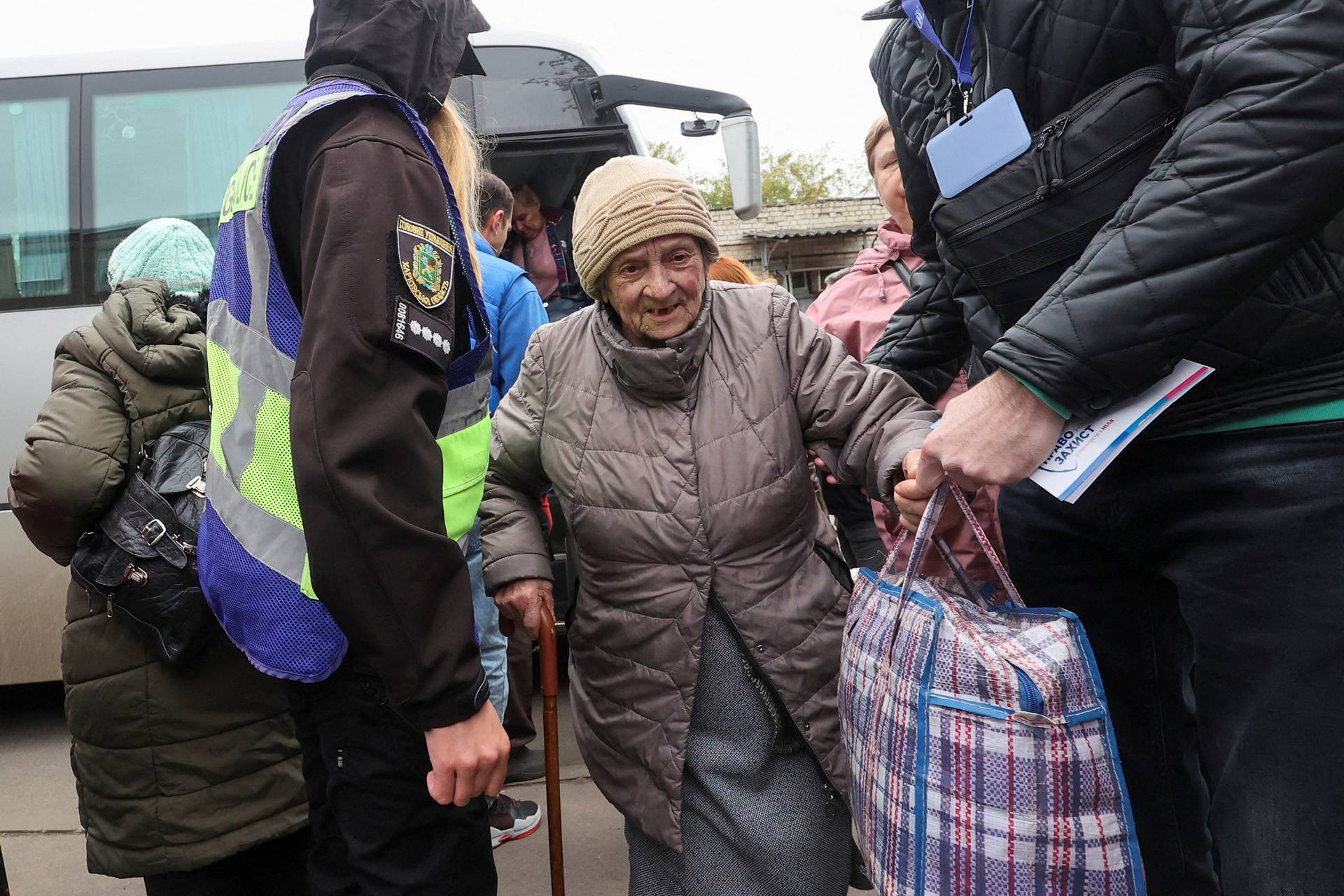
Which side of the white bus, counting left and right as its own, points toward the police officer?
right

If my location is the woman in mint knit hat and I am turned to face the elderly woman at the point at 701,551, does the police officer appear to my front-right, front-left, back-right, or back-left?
front-right

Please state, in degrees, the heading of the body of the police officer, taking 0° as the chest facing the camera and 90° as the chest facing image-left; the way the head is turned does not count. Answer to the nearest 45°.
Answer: approximately 270°

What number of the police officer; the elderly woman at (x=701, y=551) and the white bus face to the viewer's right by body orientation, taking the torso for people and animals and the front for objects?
2

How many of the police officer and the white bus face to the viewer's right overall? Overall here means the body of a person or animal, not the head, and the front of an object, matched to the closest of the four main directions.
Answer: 2

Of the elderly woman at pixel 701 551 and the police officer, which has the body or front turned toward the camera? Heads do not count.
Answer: the elderly woman

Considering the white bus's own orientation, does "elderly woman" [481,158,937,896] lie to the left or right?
on its right

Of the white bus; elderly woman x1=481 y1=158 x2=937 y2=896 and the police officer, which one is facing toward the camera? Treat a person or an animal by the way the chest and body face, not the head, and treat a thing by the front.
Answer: the elderly woman

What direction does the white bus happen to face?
to the viewer's right

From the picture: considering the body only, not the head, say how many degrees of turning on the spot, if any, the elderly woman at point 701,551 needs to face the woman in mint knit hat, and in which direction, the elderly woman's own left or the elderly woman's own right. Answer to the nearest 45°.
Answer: approximately 90° to the elderly woman's own right

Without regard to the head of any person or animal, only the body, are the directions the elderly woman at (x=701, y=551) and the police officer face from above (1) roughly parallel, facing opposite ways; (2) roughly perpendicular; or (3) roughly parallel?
roughly perpendicular

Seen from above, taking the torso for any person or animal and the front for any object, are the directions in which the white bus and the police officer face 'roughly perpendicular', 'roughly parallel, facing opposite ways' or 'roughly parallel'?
roughly parallel

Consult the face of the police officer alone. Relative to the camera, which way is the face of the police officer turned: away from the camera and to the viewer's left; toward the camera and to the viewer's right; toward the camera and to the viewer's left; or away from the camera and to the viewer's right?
away from the camera and to the viewer's right

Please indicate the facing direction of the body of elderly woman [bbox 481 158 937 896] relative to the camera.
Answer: toward the camera

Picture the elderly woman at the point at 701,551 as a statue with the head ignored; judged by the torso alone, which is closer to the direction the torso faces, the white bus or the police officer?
the police officer

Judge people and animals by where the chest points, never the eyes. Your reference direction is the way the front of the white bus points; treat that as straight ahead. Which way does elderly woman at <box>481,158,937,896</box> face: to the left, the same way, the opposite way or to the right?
to the right
